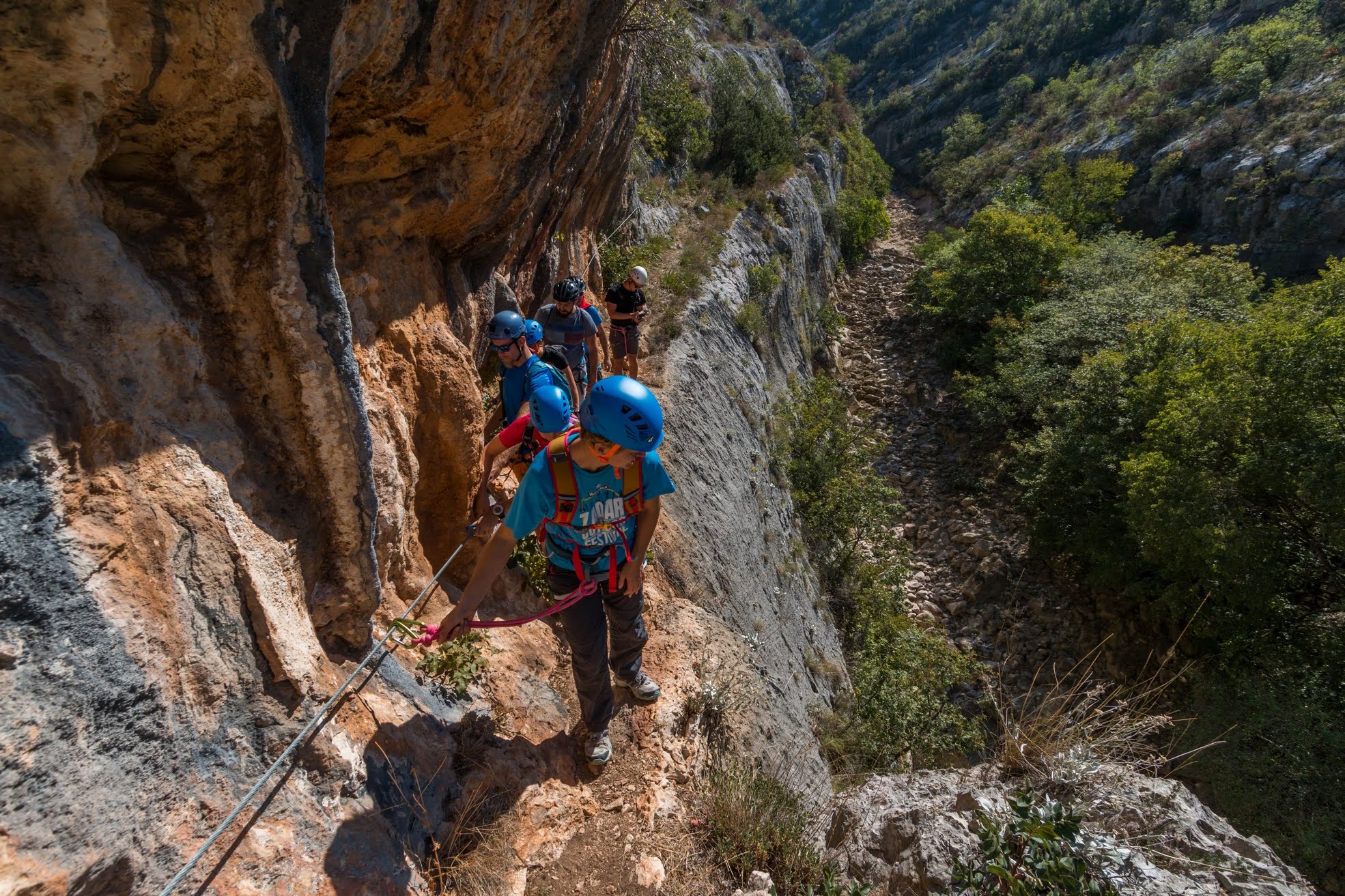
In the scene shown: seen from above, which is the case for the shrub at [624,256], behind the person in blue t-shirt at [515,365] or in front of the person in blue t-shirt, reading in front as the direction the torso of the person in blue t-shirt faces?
behind
